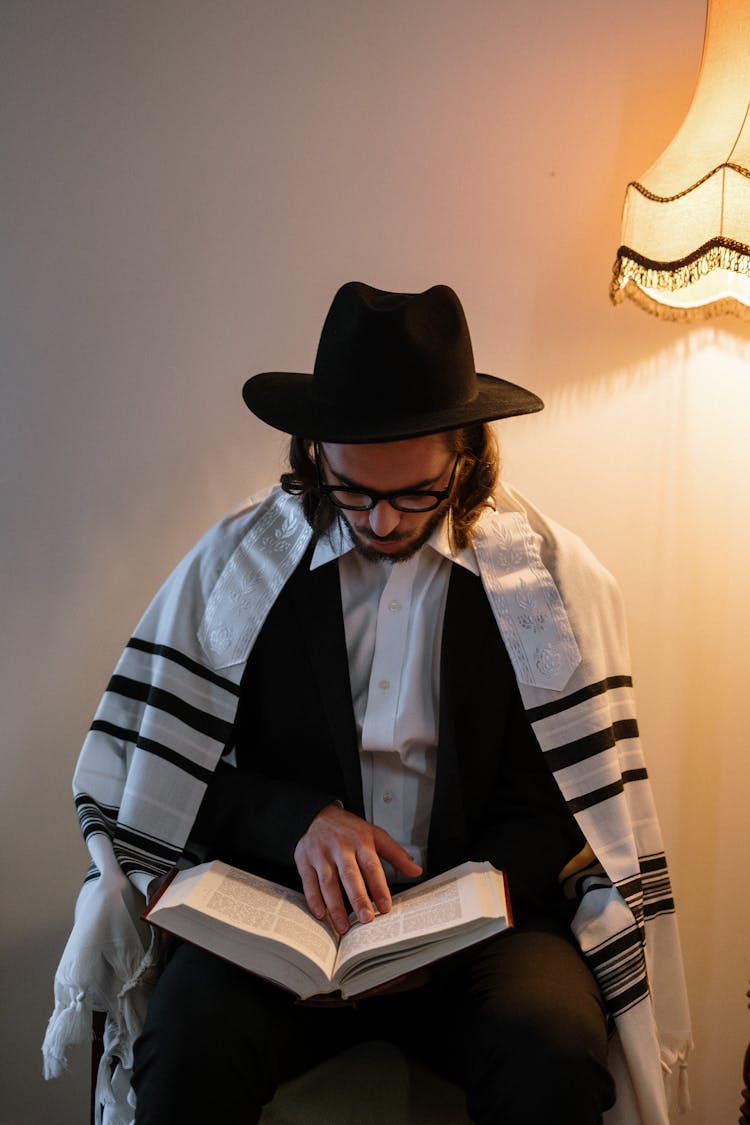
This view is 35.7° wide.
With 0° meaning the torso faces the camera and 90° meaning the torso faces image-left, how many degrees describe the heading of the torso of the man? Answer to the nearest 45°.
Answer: approximately 0°
